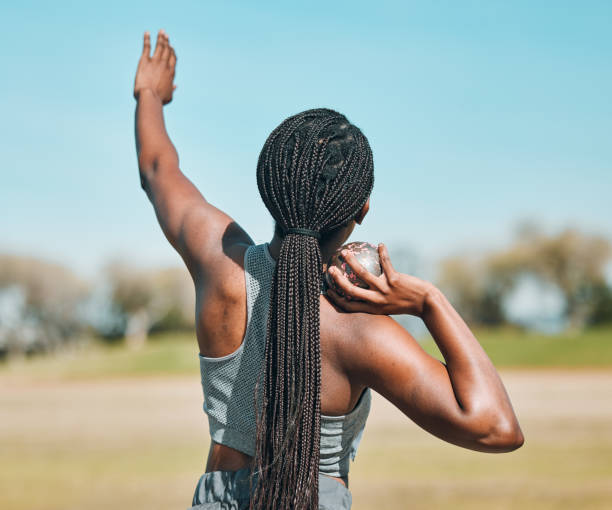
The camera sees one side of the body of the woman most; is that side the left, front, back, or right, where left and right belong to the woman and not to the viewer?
back
